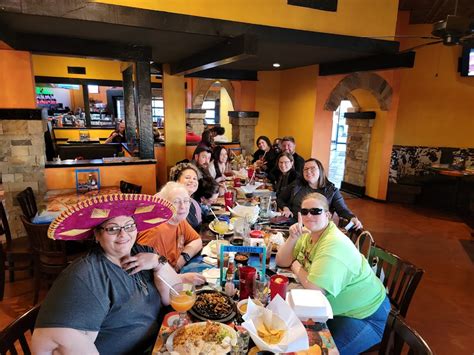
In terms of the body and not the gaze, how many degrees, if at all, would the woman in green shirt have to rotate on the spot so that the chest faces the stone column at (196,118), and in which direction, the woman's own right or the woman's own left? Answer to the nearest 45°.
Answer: approximately 90° to the woman's own right

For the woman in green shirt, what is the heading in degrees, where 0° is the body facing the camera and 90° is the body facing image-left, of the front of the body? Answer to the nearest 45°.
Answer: approximately 45°

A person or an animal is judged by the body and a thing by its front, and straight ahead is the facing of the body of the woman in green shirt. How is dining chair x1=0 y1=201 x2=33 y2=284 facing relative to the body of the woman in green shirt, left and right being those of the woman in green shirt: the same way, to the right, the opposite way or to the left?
the opposite way

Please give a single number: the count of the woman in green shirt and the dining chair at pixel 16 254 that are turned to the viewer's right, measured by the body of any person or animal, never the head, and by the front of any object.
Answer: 1

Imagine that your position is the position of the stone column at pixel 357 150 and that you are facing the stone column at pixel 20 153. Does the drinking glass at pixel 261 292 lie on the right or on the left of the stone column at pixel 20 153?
left

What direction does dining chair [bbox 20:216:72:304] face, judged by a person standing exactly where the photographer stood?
facing away from the viewer and to the right of the viewer

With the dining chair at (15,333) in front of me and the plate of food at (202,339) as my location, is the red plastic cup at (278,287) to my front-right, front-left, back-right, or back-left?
back-right

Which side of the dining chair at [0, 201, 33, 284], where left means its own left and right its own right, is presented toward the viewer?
right
